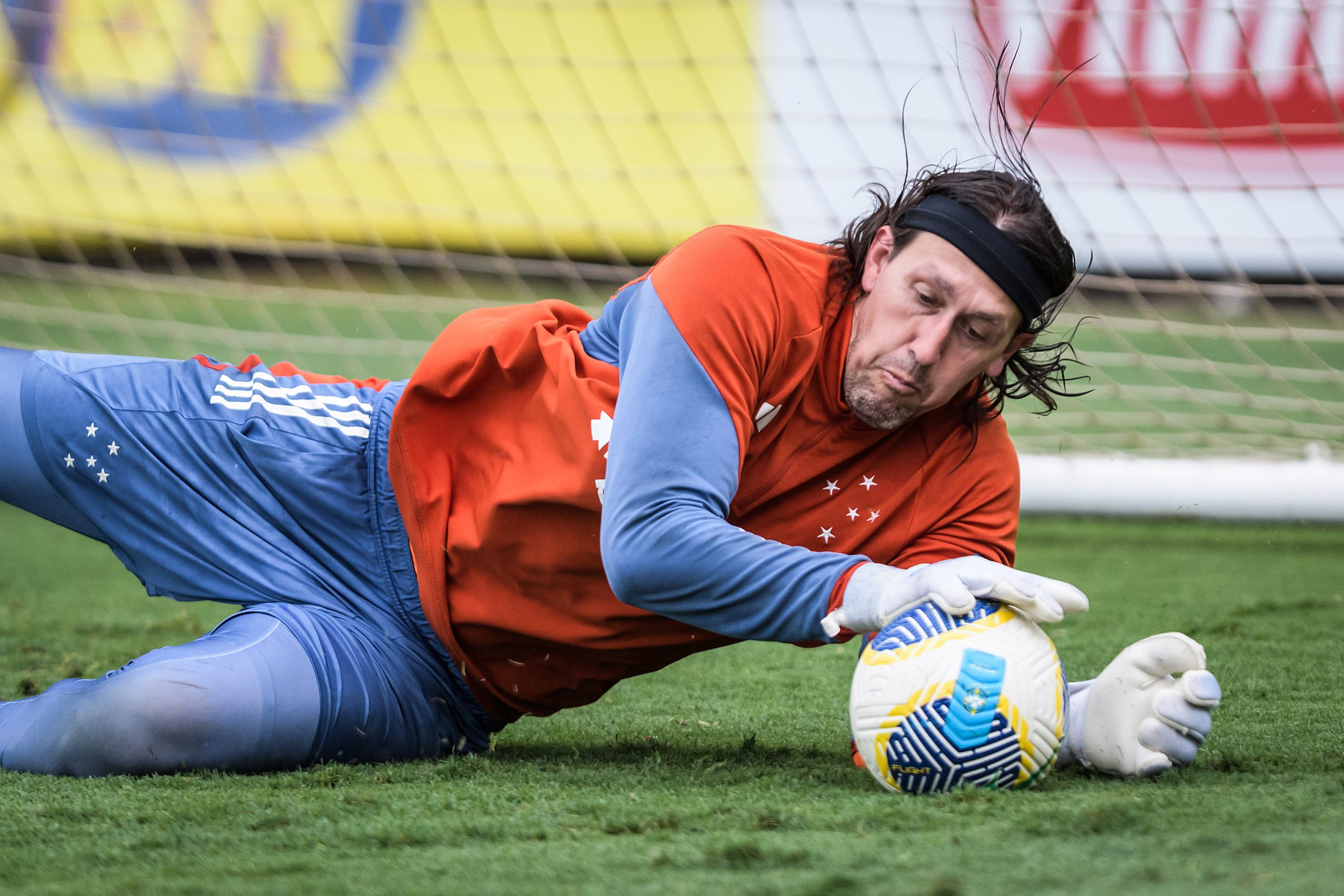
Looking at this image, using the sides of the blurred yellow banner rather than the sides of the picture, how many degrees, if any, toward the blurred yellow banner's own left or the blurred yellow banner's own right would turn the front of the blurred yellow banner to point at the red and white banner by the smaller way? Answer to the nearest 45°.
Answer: approximately 45° to the blurred yellow banner's own left

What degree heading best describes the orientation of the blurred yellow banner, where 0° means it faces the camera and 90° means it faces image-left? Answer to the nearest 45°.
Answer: approximately 0°

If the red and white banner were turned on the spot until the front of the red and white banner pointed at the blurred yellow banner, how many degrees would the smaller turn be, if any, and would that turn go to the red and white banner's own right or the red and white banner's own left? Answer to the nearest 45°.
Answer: approximately 90° to the red and white banner's own right

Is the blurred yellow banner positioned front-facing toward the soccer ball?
yes

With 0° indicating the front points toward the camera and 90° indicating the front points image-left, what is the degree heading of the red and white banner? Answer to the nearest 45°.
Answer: approximately 0°

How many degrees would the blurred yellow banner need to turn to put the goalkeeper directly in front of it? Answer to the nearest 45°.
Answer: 0° — it already faces them

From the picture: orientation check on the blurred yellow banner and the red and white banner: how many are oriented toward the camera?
2
